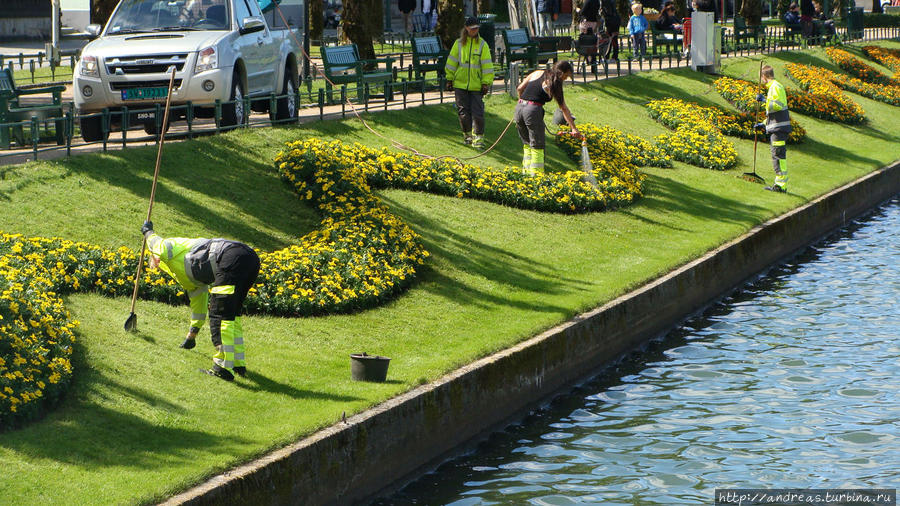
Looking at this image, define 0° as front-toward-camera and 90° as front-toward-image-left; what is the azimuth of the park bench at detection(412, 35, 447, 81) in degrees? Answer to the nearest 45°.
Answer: approximately 315°

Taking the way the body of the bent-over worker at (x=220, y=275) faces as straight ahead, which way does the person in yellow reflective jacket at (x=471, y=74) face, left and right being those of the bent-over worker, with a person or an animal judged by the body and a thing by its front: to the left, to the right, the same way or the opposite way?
to the left

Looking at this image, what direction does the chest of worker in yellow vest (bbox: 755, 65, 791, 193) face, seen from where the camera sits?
to the viewer's left

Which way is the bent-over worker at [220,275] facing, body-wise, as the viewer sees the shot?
to the viewer's left

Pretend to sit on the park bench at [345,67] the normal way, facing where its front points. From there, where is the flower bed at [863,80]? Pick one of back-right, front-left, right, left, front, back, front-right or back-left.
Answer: left

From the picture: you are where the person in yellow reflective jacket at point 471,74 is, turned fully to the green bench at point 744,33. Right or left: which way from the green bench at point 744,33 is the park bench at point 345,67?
left

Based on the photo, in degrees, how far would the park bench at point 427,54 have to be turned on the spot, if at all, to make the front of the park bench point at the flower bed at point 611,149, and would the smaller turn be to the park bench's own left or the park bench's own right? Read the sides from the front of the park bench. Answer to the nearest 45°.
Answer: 0° — it already faces it

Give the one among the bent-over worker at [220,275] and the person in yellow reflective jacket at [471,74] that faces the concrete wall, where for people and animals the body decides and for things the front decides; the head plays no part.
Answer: the person in yellow reflective jacket

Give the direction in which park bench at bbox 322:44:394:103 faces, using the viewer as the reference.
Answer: facing the viewer and to the right of the viewer

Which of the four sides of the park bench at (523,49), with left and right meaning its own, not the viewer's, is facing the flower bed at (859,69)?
left

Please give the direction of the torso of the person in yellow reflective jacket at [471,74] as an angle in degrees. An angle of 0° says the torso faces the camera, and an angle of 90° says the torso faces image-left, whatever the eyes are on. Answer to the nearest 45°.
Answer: approximately 0°

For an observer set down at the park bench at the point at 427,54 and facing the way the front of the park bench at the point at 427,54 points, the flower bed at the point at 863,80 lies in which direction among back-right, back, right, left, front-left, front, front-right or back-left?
left

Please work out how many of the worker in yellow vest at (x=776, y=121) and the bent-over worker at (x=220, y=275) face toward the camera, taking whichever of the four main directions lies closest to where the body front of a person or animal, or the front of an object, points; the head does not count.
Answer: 0

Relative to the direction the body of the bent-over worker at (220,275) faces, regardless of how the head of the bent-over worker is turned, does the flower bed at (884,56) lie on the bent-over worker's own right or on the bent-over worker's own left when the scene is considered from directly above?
on the bent-over worker's own right
